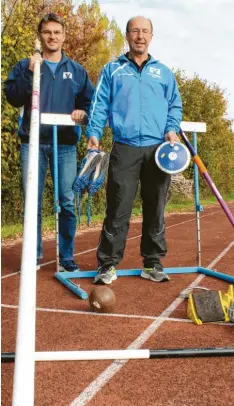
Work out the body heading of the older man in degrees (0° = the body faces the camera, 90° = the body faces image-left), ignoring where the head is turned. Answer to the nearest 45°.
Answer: approximately 0°

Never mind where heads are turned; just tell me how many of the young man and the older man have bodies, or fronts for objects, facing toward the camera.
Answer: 2

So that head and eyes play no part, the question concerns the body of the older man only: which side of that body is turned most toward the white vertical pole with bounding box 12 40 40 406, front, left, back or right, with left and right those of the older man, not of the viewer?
front

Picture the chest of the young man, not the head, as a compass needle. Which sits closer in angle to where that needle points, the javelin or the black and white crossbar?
the black and white crossbar

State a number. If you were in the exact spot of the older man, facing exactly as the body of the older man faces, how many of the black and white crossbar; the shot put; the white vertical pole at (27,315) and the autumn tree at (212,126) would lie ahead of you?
3

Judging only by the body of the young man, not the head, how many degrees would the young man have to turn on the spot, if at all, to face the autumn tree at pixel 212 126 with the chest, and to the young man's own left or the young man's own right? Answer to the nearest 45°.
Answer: approximately 180°

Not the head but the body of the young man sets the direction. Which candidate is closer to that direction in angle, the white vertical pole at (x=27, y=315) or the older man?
the white vertical pole

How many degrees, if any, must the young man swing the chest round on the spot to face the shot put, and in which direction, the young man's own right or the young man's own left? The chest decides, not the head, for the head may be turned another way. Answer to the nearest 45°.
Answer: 0° — they already face it

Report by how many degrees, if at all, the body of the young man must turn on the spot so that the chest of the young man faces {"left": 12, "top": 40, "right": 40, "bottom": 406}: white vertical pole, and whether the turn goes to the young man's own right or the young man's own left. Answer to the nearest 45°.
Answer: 0° — they already face it

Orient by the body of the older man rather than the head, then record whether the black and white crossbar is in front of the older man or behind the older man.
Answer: in front

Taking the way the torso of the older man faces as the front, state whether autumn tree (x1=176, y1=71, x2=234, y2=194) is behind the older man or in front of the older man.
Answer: behind
